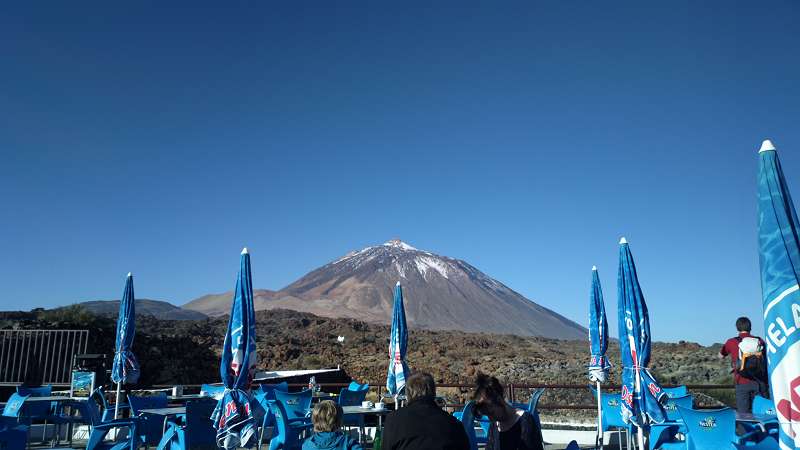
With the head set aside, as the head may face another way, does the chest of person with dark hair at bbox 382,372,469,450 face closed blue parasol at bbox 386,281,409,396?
yes

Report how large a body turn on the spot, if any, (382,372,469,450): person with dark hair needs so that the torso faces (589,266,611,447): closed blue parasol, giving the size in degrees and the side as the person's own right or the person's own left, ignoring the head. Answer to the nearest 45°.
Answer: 0° — they already face it

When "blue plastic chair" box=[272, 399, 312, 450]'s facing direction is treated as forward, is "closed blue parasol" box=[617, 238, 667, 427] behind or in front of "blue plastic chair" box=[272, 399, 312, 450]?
in front

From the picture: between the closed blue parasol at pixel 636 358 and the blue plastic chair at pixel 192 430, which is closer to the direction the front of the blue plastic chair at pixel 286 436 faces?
the closed blue parasol

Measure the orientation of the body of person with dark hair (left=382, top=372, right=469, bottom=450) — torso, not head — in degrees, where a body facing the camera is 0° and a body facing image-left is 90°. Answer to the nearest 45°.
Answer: approximately 180°

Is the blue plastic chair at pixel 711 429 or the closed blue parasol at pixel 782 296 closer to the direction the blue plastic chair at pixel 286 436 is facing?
the blue plastic chair

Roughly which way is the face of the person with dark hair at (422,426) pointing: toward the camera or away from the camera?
away from the camera
